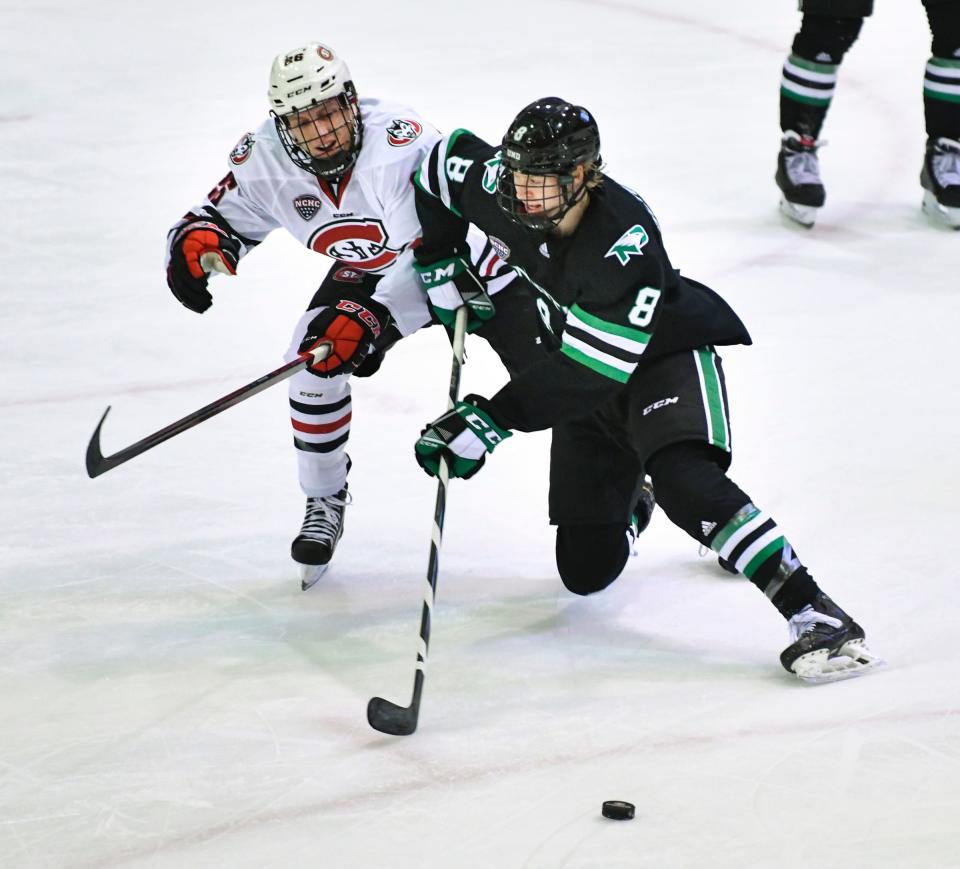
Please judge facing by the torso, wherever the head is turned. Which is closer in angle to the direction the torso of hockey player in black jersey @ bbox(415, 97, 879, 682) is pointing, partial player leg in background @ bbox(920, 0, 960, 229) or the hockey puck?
the hockey puck

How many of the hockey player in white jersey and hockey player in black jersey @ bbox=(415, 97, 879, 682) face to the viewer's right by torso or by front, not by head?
0

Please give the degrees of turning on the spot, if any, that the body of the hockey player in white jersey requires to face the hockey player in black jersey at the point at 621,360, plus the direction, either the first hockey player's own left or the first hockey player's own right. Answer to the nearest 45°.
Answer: approximately 45° to the first hockey player's own left

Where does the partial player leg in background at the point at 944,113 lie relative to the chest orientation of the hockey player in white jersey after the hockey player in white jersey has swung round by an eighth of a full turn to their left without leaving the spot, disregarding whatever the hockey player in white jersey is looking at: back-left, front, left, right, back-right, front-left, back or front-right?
left

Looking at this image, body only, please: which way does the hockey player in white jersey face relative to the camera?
toward the camera

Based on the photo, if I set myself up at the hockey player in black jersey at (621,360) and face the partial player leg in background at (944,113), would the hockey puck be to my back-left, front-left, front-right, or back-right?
back-right

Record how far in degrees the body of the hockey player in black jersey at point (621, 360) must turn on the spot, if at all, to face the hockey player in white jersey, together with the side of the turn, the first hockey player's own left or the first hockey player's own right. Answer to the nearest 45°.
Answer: approximately 90° to the first hockey player's own right

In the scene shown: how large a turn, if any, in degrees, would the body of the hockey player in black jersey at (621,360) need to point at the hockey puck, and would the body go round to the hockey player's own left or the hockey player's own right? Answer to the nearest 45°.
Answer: approximately 45° to the hockey player's own left

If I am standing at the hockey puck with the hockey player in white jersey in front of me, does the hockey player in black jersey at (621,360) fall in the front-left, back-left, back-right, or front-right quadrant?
front-right

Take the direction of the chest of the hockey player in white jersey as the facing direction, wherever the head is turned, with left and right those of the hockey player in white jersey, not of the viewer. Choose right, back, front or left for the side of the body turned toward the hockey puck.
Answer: front
